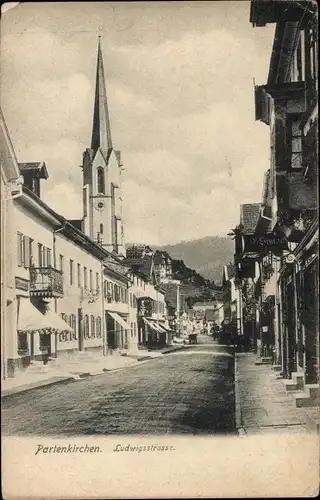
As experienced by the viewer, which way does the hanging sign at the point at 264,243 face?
facing the viewer

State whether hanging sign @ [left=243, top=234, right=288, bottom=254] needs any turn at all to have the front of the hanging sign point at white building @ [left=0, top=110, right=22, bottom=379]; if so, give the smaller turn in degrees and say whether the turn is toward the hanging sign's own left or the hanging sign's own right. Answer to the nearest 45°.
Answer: approximately 45° to the hanging sign's own right
